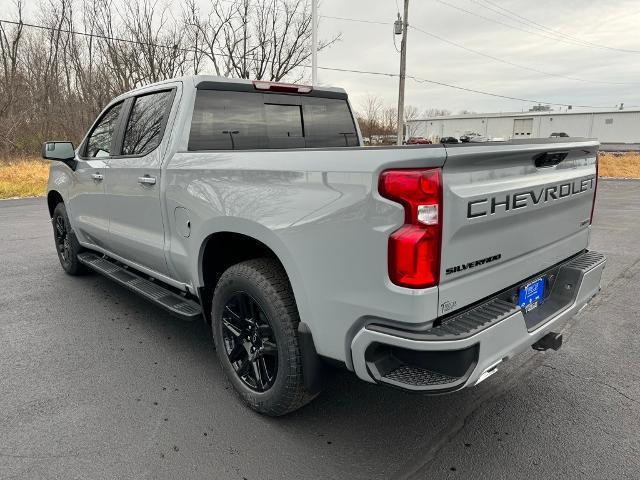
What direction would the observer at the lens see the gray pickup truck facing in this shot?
facing away from the viewer and to the left of the viewer

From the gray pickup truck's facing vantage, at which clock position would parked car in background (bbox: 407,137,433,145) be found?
The parked car in background is roughly at 2 o'clock from the gray pickup truck.

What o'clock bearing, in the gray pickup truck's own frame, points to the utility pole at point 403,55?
The utility pole is roughly at 2 o'clock from the gray pickup truck.
